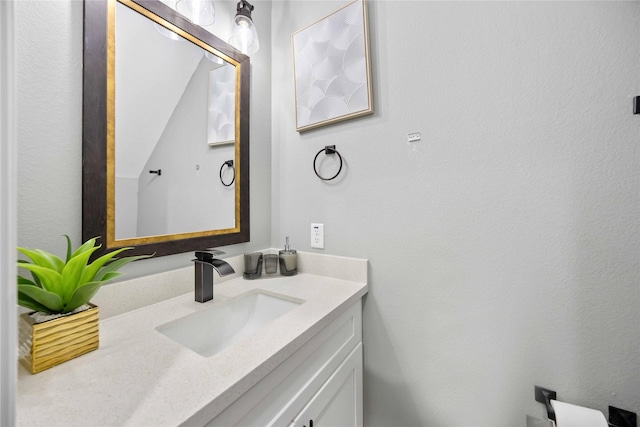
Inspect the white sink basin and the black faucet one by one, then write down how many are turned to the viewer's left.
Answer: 0

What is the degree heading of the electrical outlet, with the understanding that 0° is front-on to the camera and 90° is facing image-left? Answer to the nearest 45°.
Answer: approximately 45°

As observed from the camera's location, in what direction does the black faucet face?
facing the viewer and to the right of the viewer

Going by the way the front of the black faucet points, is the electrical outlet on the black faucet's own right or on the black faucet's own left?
on the black faucet's own left

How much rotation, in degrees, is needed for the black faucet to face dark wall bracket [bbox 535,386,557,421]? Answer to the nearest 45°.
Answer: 0° — it already faces it

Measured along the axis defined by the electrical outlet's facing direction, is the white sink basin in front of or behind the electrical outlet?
in front

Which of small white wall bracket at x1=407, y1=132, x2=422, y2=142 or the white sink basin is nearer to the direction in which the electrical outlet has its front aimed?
the white sink basin
